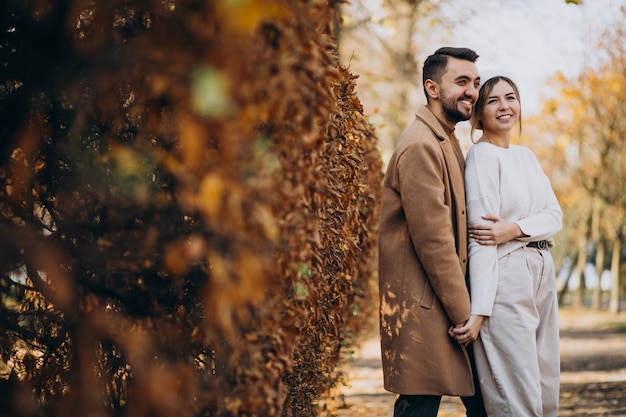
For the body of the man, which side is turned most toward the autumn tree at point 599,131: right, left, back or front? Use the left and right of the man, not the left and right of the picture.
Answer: left

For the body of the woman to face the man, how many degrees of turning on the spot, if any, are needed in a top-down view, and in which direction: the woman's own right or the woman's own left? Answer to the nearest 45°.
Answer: approximately 90° to the woman's own right

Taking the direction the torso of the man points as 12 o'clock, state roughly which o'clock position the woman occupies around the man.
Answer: The woman is roughly at 11 o'clock from the man.

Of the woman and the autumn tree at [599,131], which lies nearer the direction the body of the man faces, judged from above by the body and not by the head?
the woman

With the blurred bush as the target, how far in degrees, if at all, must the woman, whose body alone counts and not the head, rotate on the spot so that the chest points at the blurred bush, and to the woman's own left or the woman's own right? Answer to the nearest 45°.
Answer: approximately 90° to the woman's own right

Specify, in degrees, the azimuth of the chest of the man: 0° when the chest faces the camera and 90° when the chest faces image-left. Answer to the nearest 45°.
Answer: approximately 270°

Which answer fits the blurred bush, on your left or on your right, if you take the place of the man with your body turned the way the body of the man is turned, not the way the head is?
on your right

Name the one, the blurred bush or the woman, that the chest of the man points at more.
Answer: the woman

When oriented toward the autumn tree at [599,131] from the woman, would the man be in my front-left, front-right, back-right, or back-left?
back-left

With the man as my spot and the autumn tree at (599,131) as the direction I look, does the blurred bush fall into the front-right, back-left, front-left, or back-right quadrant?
back-left

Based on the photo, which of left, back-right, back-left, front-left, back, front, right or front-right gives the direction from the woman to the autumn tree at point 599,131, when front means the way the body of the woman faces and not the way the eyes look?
back-left
